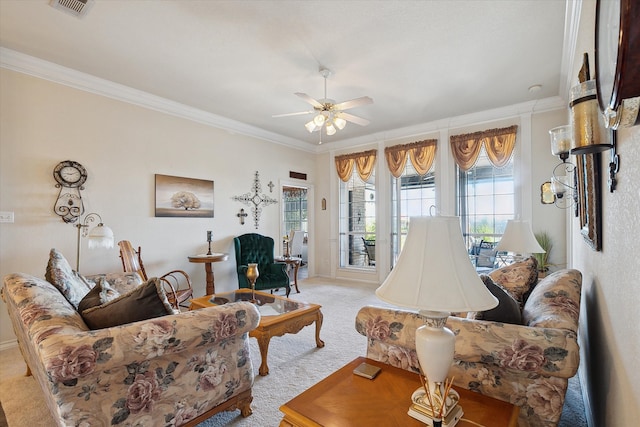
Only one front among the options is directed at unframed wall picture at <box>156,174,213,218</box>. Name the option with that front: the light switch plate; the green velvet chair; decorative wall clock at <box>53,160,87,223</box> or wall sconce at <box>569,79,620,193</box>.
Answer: the wall sconce

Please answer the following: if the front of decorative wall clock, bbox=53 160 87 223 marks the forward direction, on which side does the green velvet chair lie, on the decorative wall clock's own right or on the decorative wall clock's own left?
on the decorative wall clock's own left

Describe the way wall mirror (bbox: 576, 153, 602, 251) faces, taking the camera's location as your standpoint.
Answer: facing to the left of the viewer

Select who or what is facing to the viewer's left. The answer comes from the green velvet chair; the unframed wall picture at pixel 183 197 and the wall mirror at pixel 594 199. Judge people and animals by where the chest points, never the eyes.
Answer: the wall mirror

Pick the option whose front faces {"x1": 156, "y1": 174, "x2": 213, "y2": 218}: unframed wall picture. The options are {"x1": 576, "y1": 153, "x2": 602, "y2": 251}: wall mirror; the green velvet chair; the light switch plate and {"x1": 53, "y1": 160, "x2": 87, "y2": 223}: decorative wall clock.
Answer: the wall mirror

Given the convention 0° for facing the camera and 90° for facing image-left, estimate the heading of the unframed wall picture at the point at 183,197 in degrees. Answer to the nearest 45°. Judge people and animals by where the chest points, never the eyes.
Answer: approximately 315°

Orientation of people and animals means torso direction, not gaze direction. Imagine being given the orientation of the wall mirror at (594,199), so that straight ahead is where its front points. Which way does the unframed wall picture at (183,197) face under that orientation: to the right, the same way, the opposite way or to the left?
the opposite way

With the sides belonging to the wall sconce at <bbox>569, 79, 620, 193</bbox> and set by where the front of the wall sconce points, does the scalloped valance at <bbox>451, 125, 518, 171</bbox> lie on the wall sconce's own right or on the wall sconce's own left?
on the wall sconce's own right

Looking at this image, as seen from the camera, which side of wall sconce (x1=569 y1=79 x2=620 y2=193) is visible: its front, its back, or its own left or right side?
left
